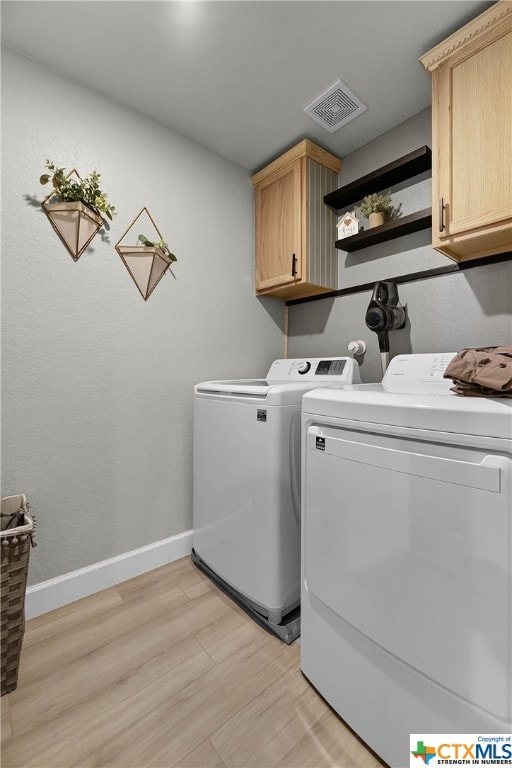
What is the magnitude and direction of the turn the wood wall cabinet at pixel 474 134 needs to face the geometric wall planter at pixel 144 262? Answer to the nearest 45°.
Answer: approximately 45° to its right

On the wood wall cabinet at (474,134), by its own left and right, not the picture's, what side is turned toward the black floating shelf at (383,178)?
right

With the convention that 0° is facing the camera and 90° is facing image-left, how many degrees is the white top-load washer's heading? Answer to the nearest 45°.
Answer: approximately 45°

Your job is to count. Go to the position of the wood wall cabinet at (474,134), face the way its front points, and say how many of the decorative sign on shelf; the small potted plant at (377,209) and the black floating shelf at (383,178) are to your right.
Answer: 3

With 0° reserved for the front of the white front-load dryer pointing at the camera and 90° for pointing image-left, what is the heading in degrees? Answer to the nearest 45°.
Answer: approximately 45°

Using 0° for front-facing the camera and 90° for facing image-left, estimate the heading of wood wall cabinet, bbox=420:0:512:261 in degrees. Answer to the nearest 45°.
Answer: approximately 45°

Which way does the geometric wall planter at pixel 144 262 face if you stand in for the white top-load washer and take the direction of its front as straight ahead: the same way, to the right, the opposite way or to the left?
to the left

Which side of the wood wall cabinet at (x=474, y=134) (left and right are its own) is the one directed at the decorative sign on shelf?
right
